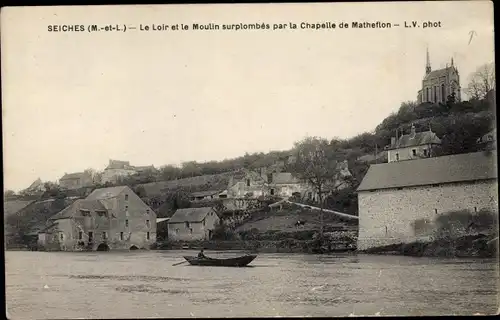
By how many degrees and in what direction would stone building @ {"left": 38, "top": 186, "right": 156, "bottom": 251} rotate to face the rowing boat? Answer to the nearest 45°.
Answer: approximately 90° to its left

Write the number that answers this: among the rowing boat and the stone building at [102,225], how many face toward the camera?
1

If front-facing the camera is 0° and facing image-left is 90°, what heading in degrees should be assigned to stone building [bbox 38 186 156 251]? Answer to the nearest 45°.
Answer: approximately 0°

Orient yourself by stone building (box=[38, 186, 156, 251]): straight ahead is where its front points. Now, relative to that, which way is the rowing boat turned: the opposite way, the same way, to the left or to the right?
to the left

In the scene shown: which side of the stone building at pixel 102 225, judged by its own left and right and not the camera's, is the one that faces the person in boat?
left

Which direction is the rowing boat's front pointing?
to the viewer's right
